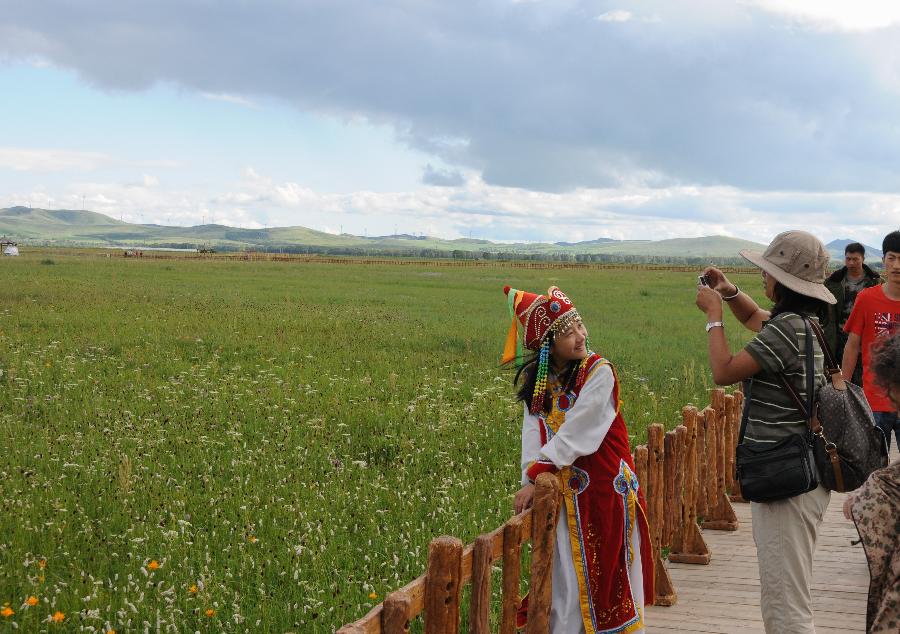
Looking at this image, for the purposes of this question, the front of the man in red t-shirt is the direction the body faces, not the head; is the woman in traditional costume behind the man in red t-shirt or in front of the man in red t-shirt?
in front

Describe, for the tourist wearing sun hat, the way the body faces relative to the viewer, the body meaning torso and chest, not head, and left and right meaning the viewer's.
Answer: facing to the left of the viewer

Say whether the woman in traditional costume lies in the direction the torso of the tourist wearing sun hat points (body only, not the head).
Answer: yes

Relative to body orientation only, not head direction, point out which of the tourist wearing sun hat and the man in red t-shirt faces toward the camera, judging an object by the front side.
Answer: the man in red t-shirt

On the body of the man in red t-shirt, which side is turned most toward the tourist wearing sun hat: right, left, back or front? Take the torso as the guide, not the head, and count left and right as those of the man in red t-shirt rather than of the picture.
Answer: front

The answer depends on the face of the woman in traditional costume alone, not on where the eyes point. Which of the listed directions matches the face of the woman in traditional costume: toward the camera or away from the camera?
toward the camera

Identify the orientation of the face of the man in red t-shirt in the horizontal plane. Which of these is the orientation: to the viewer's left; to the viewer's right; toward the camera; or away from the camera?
toward the camera

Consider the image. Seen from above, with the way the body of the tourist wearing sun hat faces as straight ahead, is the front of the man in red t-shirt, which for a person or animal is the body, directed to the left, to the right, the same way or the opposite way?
to the left

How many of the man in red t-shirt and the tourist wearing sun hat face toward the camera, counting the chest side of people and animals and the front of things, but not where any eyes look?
1

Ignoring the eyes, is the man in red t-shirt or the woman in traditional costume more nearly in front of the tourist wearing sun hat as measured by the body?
the woman in traditional costume

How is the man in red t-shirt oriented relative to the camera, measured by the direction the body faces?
toward the camera

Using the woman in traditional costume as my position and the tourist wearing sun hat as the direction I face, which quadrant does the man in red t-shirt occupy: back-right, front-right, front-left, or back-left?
front-left

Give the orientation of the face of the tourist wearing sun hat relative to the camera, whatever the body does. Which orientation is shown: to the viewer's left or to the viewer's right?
to the viewer's left
